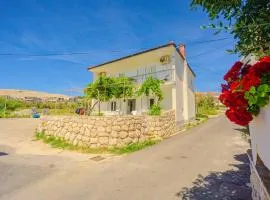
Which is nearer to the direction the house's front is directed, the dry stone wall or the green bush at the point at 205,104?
the dry stone wall

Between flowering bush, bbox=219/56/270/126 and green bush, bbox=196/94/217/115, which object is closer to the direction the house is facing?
the flowering bush

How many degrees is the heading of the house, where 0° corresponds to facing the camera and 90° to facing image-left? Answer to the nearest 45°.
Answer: approximately 45°

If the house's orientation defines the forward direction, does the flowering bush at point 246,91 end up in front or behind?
in front

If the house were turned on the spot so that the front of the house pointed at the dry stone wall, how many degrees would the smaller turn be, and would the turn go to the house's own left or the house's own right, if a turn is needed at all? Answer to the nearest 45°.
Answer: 0° — it already faces it
